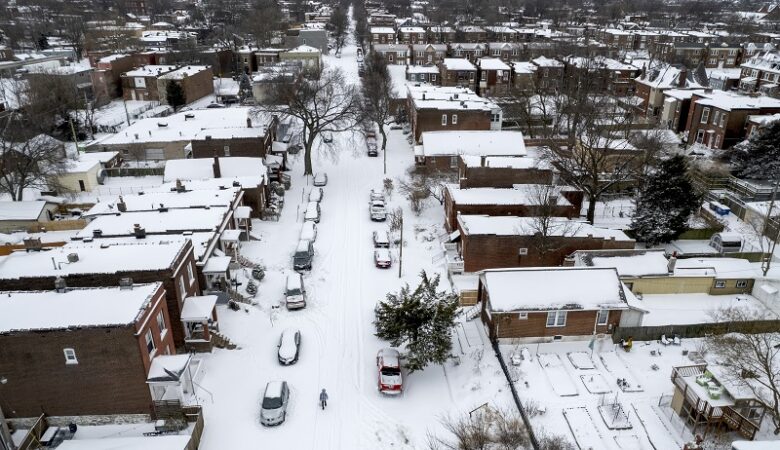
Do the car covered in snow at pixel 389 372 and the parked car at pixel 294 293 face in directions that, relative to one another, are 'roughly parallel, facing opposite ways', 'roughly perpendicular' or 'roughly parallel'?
roughly parallel, facing opposite ways

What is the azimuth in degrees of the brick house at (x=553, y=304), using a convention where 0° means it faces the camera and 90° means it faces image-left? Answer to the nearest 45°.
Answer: approximately 90°

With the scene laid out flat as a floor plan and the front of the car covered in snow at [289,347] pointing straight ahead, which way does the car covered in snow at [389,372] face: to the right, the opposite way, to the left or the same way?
the opposite way

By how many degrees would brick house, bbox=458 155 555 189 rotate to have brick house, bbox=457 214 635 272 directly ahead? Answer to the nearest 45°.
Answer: approximately 90° to its left

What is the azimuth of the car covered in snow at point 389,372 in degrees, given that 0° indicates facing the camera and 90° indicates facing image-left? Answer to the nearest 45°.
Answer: approximately 180°

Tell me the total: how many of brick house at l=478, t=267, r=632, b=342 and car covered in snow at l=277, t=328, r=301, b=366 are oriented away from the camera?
0

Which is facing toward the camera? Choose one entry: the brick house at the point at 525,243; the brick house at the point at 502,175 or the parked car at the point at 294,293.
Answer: the parked car

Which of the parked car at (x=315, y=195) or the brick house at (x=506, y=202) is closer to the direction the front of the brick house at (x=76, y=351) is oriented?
the brick house

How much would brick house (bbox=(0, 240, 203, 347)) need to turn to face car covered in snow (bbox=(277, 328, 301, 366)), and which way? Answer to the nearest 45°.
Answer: approximately 45° to its right

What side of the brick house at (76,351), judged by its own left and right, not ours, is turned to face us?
right

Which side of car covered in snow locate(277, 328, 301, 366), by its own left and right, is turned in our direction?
front

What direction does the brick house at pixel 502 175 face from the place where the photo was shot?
facing to the left of the viewer

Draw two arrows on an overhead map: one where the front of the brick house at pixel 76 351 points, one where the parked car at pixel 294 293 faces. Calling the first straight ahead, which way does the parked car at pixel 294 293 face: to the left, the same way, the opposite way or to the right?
to the right

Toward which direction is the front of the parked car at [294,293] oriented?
toward the camera

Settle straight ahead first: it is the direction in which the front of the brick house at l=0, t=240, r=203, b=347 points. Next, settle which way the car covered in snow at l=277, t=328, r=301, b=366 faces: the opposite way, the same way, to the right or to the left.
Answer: to the right

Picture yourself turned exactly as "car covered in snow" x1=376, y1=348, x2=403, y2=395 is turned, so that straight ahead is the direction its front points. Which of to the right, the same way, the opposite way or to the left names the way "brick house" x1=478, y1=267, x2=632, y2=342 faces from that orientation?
to the left

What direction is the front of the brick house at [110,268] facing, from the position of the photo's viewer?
facing to the right of the viewer
